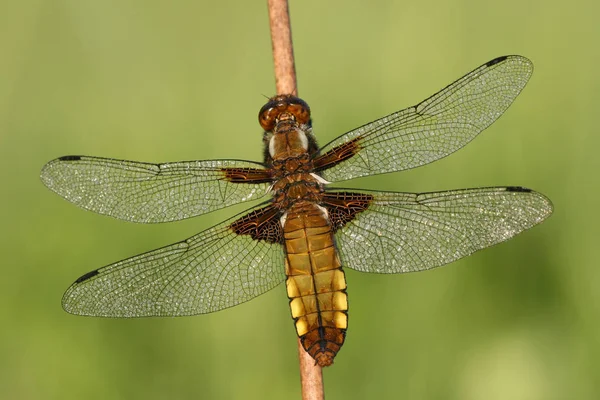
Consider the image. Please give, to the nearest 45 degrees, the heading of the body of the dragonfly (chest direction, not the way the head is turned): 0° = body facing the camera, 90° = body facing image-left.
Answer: approximately 180°
